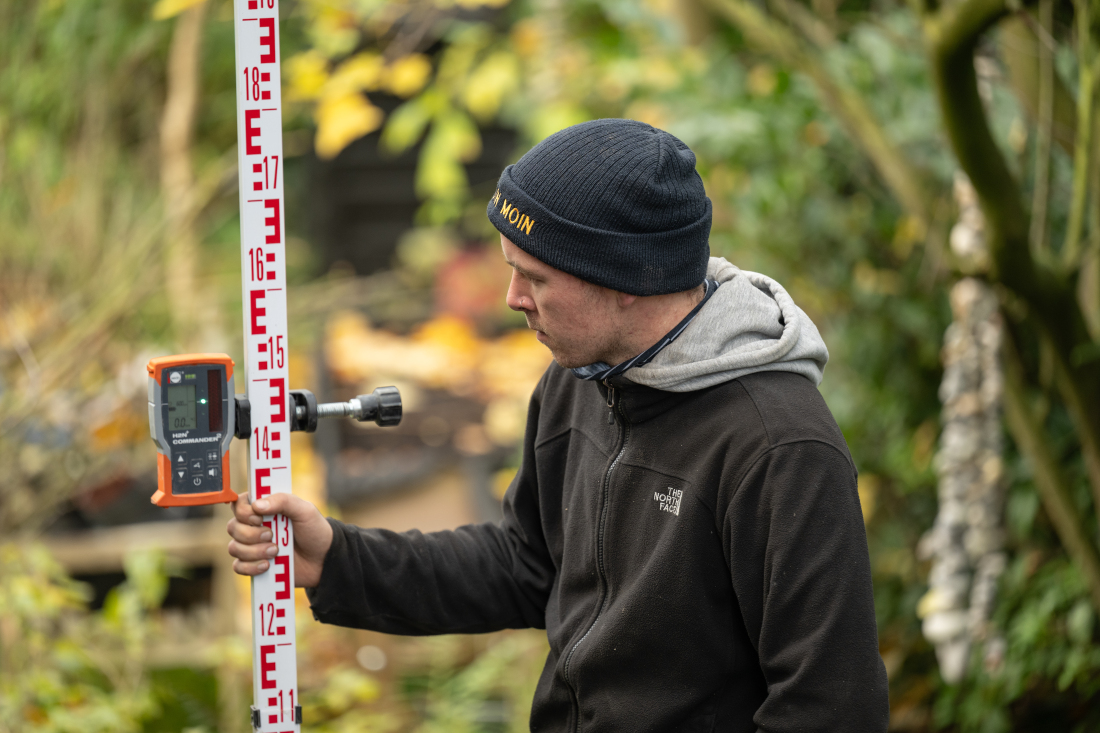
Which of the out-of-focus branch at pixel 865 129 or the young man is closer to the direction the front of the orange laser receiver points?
the young man

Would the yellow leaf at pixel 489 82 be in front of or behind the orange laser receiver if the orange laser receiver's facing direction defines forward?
behind

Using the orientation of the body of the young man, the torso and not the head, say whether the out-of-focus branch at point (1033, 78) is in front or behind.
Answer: behind

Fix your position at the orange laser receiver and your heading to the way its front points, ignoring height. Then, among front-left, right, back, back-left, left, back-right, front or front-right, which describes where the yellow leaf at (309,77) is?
back

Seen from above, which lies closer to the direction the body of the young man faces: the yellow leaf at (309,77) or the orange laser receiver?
the orange laser receiver

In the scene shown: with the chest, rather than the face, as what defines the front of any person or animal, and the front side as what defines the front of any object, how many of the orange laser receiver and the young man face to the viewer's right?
0

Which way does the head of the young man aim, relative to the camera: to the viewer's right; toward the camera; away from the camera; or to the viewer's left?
to the viewer's left

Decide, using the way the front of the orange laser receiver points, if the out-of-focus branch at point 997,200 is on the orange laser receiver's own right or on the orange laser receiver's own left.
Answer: on the orange laser receiver's own left

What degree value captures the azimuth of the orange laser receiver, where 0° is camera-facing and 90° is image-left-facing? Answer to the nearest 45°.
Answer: approximately 0°
